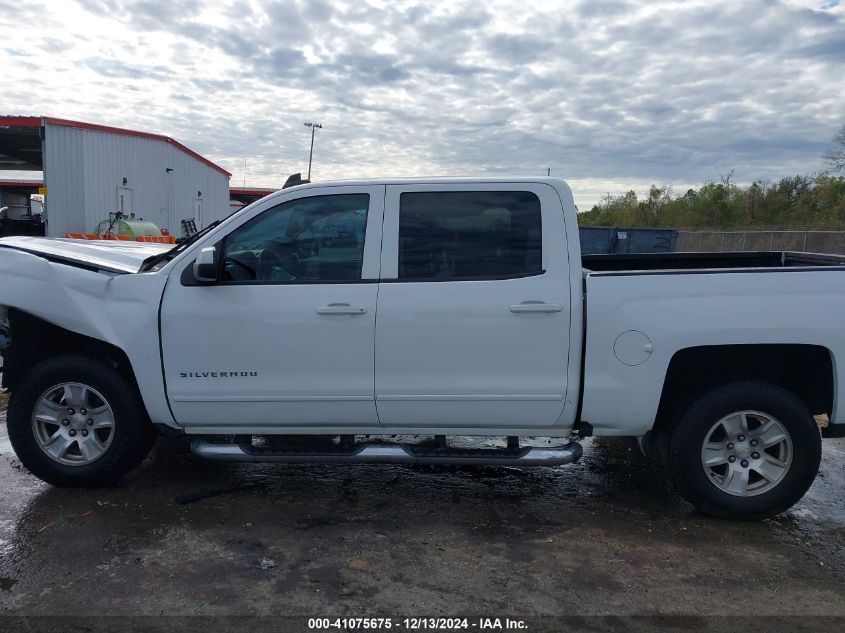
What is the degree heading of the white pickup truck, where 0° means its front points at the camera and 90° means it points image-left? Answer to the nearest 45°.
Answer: approximately 90°

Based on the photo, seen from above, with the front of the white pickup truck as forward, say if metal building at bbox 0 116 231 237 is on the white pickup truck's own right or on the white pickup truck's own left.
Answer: on the white pickup truck's own right

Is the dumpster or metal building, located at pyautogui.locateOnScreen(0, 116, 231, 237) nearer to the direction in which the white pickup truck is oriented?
the metal building

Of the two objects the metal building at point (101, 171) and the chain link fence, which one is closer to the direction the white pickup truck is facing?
the metal building

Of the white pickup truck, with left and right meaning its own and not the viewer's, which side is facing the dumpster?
right

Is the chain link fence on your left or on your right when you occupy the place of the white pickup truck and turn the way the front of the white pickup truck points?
on your right
